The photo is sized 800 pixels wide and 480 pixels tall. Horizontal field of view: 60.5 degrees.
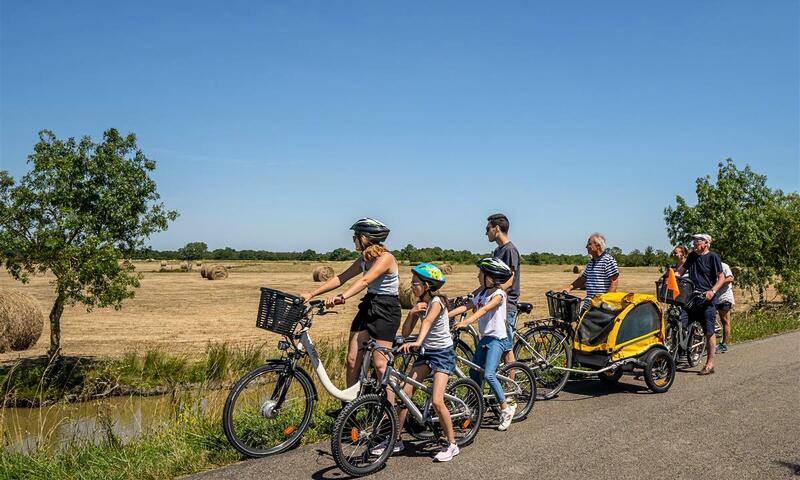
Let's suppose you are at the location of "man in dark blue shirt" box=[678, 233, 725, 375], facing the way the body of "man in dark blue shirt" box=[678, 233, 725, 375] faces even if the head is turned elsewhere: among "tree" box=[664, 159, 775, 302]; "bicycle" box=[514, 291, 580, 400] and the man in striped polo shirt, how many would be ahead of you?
2

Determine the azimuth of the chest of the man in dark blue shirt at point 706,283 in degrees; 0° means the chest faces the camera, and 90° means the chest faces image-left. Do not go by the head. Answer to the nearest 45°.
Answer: approximately 45°

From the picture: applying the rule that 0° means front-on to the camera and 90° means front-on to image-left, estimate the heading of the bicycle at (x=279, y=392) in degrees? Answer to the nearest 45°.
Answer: approximately 45°

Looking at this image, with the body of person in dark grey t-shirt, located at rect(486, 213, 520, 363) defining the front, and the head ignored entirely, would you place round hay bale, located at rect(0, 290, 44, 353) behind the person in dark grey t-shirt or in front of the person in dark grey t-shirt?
in front

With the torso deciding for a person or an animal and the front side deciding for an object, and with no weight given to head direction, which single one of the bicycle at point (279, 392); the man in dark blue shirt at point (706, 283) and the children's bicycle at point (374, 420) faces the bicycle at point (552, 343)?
the man in dark blue shirt

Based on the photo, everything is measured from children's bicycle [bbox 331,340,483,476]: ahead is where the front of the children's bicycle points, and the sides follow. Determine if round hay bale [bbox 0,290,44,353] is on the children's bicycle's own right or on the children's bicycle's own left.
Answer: on the children's bicycle's own right

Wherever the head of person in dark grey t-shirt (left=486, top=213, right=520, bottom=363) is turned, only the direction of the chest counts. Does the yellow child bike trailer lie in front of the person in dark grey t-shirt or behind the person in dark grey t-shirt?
behind

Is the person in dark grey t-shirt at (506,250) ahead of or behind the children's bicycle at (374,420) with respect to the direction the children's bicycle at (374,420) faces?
behind

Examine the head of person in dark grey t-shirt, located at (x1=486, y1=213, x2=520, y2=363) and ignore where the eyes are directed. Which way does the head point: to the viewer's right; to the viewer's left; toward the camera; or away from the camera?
to the viewer's left

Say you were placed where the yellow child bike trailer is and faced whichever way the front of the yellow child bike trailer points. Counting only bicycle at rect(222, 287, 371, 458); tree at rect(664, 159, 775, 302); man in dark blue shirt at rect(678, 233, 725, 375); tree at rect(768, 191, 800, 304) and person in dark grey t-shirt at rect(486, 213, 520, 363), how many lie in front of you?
2

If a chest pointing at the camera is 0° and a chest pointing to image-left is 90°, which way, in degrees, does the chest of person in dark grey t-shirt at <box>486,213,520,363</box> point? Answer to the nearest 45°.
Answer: approximately 90°

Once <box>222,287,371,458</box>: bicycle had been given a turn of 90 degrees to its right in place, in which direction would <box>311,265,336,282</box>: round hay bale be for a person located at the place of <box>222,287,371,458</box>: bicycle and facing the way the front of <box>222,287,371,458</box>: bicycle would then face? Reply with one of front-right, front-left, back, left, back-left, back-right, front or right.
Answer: front-right

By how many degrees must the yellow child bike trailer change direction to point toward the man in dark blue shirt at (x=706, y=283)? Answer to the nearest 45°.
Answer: approximately 180°
